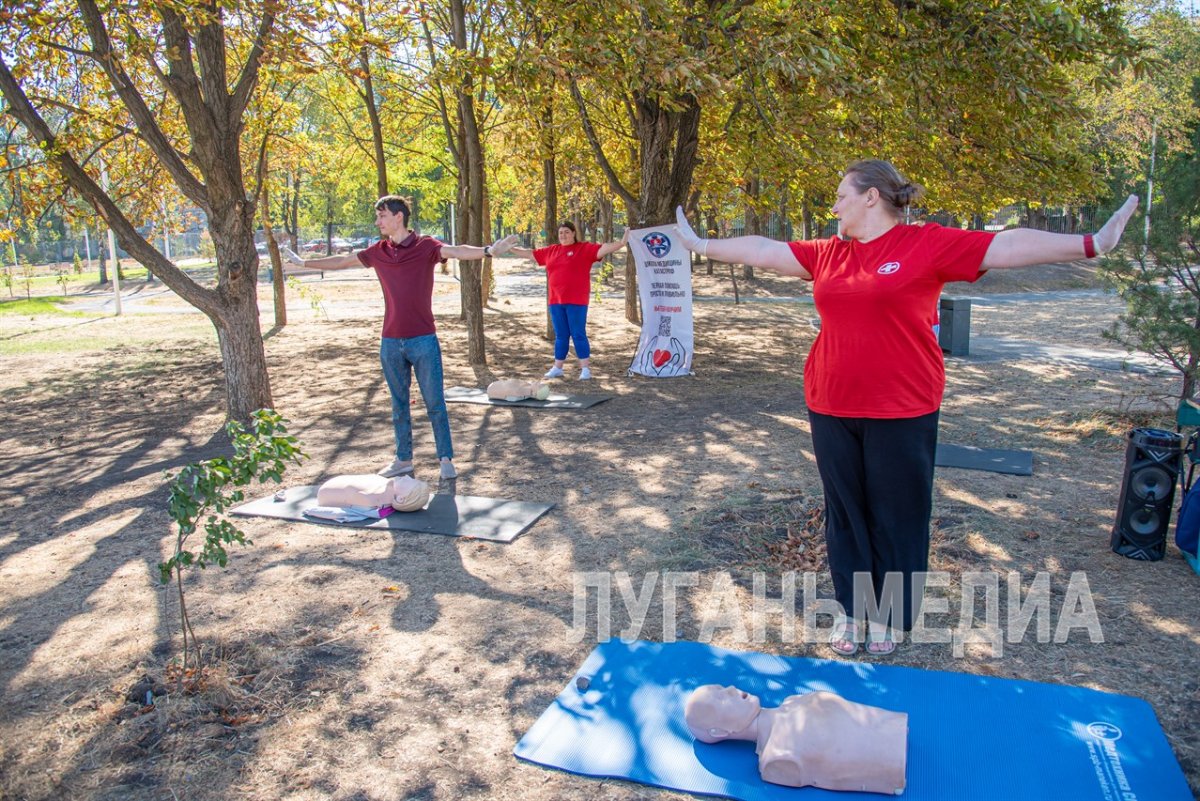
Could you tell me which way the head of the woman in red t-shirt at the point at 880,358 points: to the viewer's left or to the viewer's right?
to the viewer's left

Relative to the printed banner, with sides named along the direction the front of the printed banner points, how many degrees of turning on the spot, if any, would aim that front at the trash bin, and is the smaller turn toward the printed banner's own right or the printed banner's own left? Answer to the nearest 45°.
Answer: approximately 135° to the printed banner's own left

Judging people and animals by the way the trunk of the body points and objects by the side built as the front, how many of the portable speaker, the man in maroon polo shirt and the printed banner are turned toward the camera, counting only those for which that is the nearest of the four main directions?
3

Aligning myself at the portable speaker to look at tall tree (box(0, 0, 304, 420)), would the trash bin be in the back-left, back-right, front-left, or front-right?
front-right

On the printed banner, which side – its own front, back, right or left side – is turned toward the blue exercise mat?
front

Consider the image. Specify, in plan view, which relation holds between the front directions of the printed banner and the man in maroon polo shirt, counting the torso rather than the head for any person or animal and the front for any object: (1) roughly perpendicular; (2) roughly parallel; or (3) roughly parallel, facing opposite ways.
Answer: roughly parallel

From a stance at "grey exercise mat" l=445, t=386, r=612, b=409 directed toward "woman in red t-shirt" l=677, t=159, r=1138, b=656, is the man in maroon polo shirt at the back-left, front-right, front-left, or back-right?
front-right

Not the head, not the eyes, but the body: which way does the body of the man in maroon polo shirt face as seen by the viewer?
toward the camera

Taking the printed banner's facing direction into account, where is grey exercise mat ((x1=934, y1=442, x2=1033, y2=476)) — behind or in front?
in front

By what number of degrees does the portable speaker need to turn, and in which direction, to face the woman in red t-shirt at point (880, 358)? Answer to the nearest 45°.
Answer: approximately 45° to its right

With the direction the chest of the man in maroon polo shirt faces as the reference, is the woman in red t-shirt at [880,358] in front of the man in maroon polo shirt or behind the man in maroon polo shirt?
in front

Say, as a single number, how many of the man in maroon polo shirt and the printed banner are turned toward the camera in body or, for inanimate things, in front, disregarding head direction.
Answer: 2

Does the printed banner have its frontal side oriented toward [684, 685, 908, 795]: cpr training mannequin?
yes

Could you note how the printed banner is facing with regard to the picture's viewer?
facing the viewer
